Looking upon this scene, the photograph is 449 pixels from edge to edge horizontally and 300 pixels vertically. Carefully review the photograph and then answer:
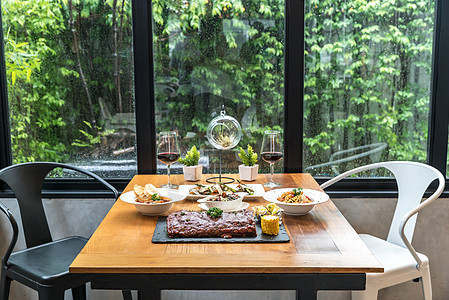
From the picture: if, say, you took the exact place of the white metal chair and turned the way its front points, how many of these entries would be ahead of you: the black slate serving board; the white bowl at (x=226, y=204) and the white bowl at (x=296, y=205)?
3

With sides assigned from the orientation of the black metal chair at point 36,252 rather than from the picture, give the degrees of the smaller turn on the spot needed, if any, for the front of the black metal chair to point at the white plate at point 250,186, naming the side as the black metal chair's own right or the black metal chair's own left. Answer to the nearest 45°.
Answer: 0° — it already faces it

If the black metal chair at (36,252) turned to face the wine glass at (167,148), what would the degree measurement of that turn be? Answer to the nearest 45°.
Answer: approximately 45° to its left

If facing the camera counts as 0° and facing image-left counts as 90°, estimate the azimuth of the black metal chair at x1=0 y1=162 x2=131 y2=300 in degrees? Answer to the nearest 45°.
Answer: approximately 315°

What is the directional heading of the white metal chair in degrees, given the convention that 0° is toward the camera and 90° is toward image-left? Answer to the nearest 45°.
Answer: approximately 45°
